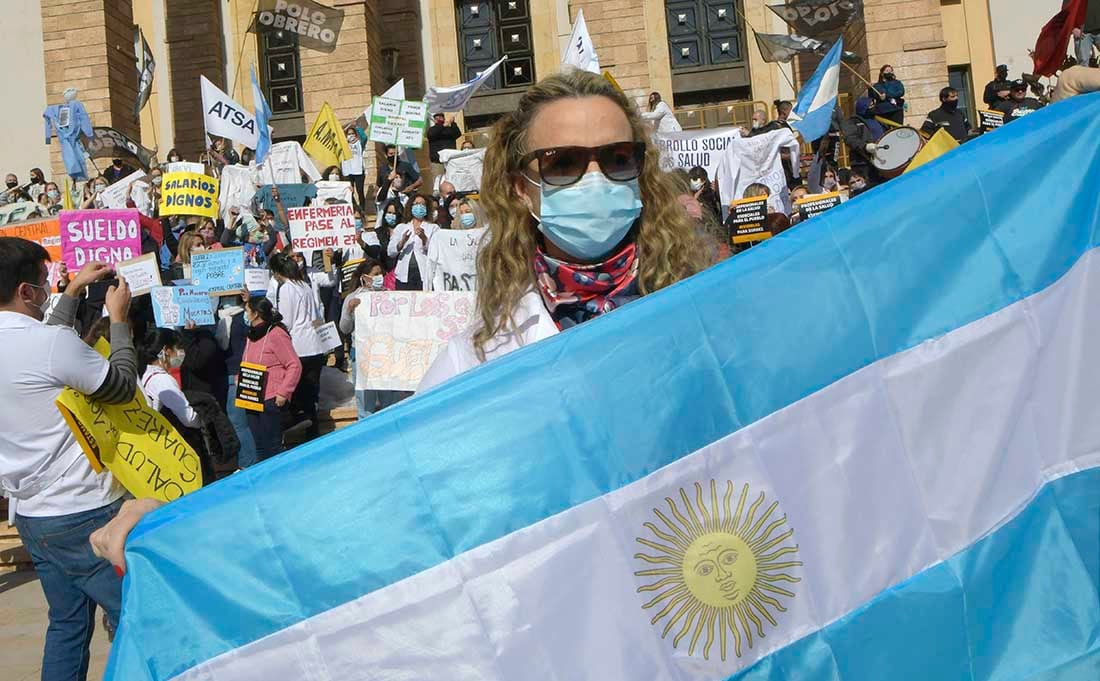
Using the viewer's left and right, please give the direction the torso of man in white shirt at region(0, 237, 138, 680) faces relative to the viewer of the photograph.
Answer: facing away from the viewer and to the right of the viewer

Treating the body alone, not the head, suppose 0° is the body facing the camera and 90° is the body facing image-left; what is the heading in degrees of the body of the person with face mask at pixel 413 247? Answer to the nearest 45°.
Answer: approximately 0°

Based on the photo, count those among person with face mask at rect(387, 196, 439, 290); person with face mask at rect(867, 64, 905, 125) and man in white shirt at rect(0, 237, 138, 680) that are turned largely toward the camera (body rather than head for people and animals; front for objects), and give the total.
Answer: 2

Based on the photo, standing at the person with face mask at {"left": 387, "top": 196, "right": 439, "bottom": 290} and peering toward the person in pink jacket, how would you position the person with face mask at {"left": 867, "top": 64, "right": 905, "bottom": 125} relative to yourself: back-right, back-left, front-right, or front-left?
back-left
